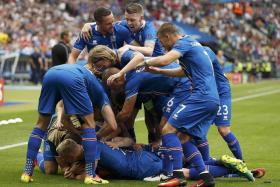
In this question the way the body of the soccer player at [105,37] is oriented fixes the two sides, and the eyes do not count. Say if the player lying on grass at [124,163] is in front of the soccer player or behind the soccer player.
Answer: in front

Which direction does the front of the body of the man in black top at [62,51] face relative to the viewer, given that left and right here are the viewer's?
facing to the right of the viewer

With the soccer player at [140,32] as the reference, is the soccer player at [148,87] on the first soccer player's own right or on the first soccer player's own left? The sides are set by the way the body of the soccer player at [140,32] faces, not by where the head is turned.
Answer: on the first soccer player's own left

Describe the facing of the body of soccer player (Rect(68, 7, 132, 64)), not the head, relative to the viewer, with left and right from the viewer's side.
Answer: facing the viewer and to the right of the viewer

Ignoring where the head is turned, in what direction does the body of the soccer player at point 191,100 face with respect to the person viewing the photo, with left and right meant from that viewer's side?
facing to the left of the viewer

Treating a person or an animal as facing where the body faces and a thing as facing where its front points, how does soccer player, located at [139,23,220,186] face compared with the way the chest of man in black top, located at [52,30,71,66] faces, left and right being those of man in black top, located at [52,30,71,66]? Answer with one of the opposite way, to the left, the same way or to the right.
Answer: the opposite way

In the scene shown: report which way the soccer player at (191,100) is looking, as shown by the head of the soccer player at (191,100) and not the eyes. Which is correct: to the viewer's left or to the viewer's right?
to the viewer's left
